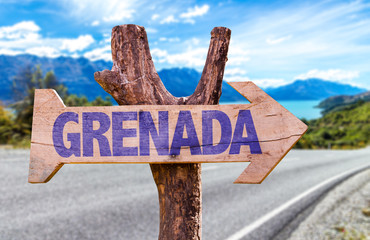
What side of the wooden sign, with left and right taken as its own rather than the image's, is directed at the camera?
front
